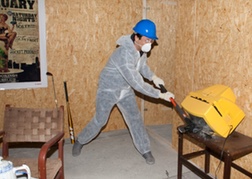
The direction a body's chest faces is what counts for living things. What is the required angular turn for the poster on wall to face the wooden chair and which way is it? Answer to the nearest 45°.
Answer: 0° — it already faces it

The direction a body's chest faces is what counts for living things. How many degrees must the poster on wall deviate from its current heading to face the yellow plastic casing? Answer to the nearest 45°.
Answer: approximately 45° to its left

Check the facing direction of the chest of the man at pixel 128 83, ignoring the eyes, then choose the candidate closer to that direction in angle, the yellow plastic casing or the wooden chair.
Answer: the yellow plastic casing

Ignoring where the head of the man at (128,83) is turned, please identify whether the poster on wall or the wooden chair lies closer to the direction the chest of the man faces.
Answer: the wooden chair

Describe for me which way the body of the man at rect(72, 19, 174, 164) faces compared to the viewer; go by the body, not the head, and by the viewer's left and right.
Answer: facing the viewer and to the right of the viewer

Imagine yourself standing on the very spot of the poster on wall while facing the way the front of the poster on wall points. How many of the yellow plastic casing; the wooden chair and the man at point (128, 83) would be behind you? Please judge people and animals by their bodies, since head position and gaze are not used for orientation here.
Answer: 0

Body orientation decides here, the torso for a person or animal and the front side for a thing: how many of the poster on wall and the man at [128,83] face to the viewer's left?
0

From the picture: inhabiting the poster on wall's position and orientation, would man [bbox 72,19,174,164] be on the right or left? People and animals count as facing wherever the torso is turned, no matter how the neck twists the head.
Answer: on its left

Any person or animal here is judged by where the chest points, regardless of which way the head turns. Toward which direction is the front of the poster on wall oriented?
toward the camera

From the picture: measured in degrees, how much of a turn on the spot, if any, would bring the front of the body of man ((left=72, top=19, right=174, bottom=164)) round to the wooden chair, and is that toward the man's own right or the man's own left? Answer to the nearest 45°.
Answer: approximately 90° to the man's own right

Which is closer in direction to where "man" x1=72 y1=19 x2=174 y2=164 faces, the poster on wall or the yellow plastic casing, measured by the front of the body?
the yellow plastic casing

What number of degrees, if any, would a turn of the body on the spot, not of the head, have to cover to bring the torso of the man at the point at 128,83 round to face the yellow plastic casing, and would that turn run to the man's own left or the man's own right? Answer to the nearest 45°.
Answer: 0° — they already face it

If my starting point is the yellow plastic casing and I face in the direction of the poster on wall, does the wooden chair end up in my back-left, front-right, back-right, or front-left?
front-left

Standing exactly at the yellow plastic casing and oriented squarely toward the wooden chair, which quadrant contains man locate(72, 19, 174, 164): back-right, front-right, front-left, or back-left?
front-right
